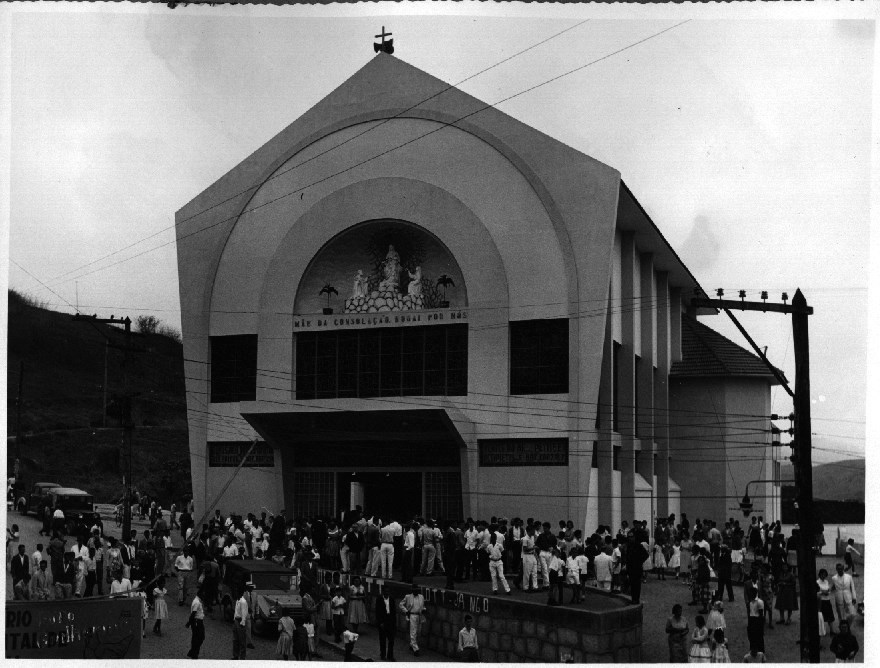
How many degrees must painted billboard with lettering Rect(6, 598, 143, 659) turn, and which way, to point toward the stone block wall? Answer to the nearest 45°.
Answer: approximately 90° to its left

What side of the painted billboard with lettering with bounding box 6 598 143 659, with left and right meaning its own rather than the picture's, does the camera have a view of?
front

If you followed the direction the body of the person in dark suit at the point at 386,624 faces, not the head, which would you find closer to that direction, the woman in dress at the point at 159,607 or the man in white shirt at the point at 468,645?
the man in white shirt

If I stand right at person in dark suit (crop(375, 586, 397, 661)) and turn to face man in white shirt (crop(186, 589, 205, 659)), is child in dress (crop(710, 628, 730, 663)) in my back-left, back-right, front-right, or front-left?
back-left

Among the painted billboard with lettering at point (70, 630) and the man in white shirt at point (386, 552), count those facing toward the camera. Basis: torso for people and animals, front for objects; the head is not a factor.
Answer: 1

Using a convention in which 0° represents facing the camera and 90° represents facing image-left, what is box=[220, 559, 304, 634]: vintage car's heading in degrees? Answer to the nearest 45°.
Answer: approximately 315°

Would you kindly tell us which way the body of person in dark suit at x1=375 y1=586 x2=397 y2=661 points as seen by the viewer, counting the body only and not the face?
toward the camera

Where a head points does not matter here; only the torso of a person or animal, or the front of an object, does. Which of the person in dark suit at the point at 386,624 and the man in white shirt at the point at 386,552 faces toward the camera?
the person in dark suit

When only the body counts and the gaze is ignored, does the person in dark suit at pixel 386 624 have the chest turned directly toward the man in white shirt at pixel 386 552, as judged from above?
no
